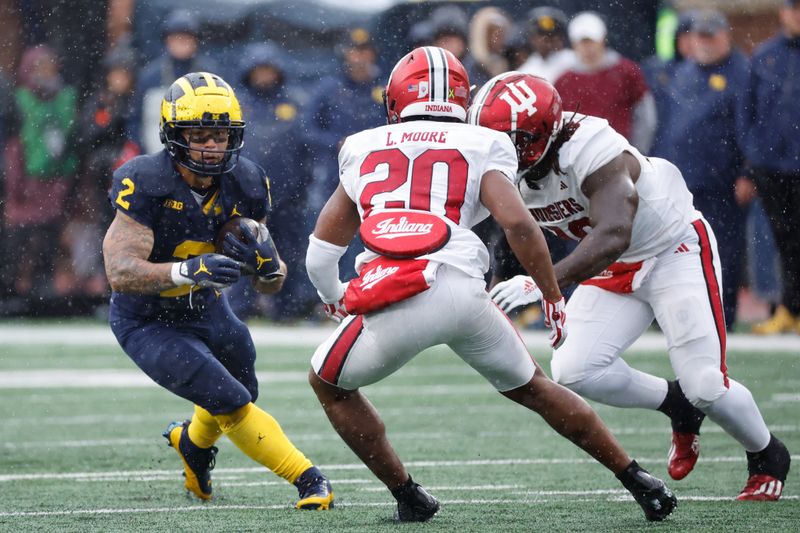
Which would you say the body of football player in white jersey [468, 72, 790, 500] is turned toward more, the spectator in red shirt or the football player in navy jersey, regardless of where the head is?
the football player in navy jersey

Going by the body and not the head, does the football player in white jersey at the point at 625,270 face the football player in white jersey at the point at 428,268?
yes

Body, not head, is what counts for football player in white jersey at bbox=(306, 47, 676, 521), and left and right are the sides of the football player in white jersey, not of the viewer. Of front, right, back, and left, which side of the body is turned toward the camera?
back

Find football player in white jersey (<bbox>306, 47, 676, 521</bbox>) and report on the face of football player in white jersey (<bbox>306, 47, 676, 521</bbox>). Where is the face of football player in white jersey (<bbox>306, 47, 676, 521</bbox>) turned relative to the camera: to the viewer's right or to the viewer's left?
to the viewer's left

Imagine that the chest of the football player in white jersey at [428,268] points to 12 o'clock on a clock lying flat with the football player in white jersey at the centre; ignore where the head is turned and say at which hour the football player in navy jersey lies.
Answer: The football player in navy jersey is roughly at 10 o'clock from the football player in white jersey.

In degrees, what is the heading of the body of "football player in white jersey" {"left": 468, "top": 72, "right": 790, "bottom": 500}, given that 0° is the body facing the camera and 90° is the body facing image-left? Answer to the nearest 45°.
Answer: approximately 45°

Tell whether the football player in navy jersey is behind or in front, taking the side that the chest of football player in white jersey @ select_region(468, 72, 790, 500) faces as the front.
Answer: in front

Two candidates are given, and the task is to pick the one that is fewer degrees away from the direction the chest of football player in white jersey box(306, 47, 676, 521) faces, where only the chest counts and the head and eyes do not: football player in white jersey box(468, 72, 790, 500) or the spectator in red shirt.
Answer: the spectator in red shirt

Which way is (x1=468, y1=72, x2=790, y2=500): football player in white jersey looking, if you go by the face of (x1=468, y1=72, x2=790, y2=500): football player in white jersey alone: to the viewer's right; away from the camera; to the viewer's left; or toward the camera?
to the viewer's left

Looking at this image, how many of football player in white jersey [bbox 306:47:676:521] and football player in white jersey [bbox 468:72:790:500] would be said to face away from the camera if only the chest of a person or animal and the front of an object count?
1

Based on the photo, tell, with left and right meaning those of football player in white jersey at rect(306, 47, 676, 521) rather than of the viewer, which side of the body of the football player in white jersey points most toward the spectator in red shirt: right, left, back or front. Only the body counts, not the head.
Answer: front

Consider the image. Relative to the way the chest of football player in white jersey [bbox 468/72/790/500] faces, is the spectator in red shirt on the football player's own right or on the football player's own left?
on the football player's own right

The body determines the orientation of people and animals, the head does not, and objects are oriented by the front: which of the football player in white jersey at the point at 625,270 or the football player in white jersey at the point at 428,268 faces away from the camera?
the football player in white jersey at the point at 428,268
